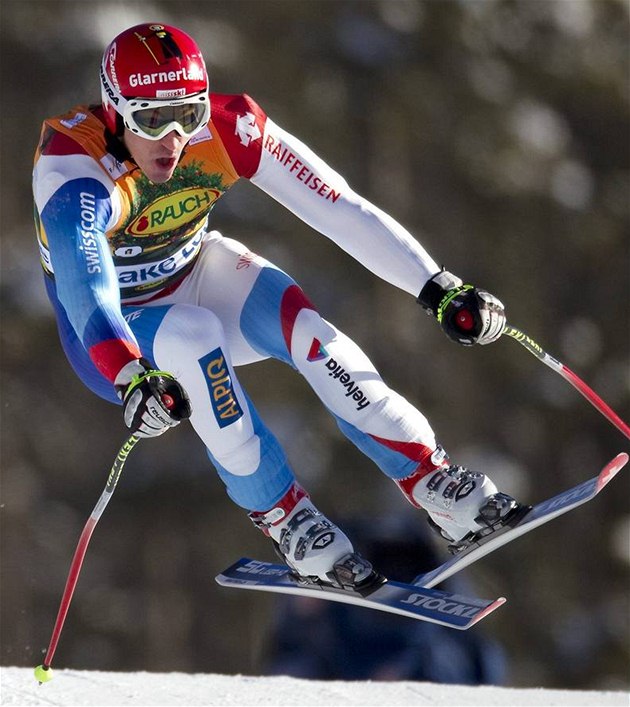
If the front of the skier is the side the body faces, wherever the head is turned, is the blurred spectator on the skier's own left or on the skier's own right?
on the skier's own left

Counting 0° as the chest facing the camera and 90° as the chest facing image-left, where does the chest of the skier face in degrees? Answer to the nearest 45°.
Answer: approximately 315°

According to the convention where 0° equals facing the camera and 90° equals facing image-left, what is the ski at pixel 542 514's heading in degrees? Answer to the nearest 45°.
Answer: approximately 270°

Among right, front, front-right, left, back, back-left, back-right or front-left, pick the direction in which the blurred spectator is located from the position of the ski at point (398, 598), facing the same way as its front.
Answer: back-left
